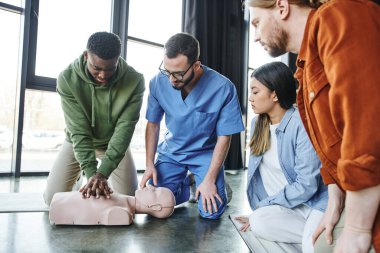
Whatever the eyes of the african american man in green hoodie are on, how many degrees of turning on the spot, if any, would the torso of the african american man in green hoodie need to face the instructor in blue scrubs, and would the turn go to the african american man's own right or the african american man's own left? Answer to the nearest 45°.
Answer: approximately 90° to the african american man's own left

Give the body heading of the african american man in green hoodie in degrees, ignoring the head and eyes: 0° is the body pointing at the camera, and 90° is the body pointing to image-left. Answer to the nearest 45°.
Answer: approximately 0°

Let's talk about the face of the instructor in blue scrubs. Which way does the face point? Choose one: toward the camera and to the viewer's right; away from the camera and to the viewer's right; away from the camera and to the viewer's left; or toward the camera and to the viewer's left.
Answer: toward the camera and to the viewer's left
